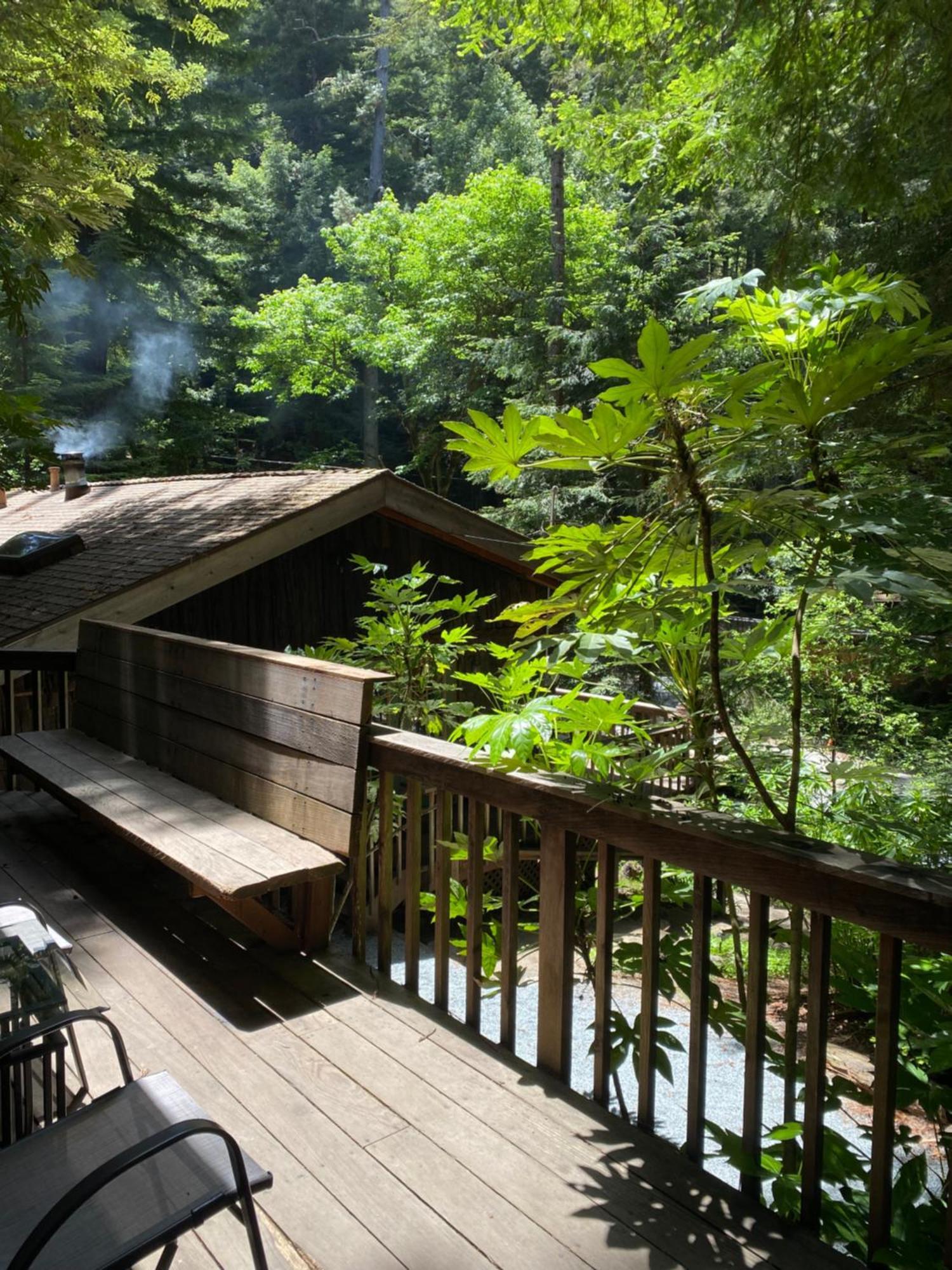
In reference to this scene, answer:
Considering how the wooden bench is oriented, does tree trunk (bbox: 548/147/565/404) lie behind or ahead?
behind

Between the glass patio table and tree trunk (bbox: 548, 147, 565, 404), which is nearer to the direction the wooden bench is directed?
the glass patio table

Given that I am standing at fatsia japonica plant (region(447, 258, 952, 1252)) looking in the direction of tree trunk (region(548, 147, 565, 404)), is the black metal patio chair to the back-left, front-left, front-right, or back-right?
back-left

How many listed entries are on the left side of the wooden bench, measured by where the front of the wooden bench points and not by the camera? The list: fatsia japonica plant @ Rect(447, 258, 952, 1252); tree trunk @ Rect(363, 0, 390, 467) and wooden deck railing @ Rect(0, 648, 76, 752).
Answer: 1

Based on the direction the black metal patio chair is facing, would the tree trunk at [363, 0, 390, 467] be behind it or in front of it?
in front

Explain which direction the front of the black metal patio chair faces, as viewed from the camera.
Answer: facing away from the viewer and to the right of the viewer

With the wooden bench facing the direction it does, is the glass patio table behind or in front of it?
in front

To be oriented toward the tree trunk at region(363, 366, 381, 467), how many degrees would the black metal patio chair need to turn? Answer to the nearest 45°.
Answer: approximately 45° to its left

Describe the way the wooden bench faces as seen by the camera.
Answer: facing the viewer and to the left of the viewer

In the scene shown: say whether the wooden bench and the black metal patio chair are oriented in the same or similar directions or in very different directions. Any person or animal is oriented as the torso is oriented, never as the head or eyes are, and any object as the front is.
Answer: very different directions

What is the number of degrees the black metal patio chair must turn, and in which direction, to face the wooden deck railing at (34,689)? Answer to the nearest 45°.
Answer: approximately 45° to its left

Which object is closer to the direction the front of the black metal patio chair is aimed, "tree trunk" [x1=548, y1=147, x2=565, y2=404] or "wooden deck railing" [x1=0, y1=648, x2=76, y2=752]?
the tree trunk

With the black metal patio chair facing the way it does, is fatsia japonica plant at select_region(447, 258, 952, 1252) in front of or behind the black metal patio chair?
in front

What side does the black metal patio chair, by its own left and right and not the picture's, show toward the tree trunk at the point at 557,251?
front
